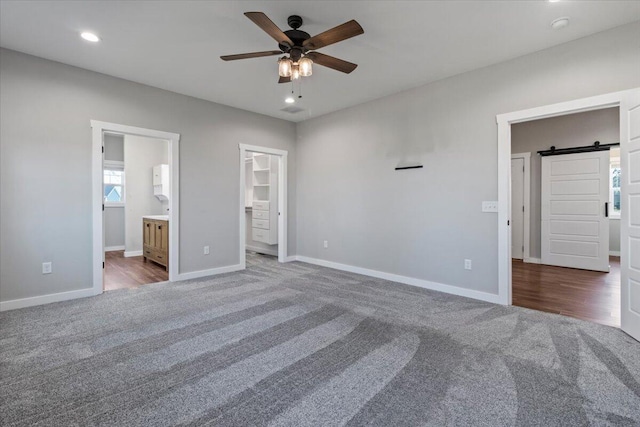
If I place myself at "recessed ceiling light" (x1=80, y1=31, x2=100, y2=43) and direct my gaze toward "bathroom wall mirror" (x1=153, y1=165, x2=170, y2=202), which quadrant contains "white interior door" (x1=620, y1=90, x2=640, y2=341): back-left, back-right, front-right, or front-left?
back-right

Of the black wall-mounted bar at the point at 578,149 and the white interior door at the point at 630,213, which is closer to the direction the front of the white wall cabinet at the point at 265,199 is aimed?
the white interior door

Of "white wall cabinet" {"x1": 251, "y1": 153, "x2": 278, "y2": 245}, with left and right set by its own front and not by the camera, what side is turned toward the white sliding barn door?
left

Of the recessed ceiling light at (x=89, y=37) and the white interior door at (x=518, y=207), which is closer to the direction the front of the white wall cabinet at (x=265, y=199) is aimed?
the recessed ceiling light

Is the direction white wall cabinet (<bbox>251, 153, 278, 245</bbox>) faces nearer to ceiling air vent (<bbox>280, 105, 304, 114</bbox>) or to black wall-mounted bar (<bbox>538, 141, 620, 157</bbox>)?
the ceiling air vent

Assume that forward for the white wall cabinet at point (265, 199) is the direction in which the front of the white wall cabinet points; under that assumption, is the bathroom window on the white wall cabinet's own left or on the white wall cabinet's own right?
on the white wall cabinet's own right

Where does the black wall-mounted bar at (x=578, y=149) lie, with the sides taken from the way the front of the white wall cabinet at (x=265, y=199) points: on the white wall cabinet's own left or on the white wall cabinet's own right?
on the white wall cabinet's own left

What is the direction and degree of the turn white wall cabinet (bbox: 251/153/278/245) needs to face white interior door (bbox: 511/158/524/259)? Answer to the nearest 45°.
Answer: approximately 135° to its left

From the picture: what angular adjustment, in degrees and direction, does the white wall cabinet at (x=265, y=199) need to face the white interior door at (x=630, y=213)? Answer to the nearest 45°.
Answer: approximately 90° to its left

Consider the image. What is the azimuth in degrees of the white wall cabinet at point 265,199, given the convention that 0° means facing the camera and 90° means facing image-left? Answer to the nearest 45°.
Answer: approximately 45°
